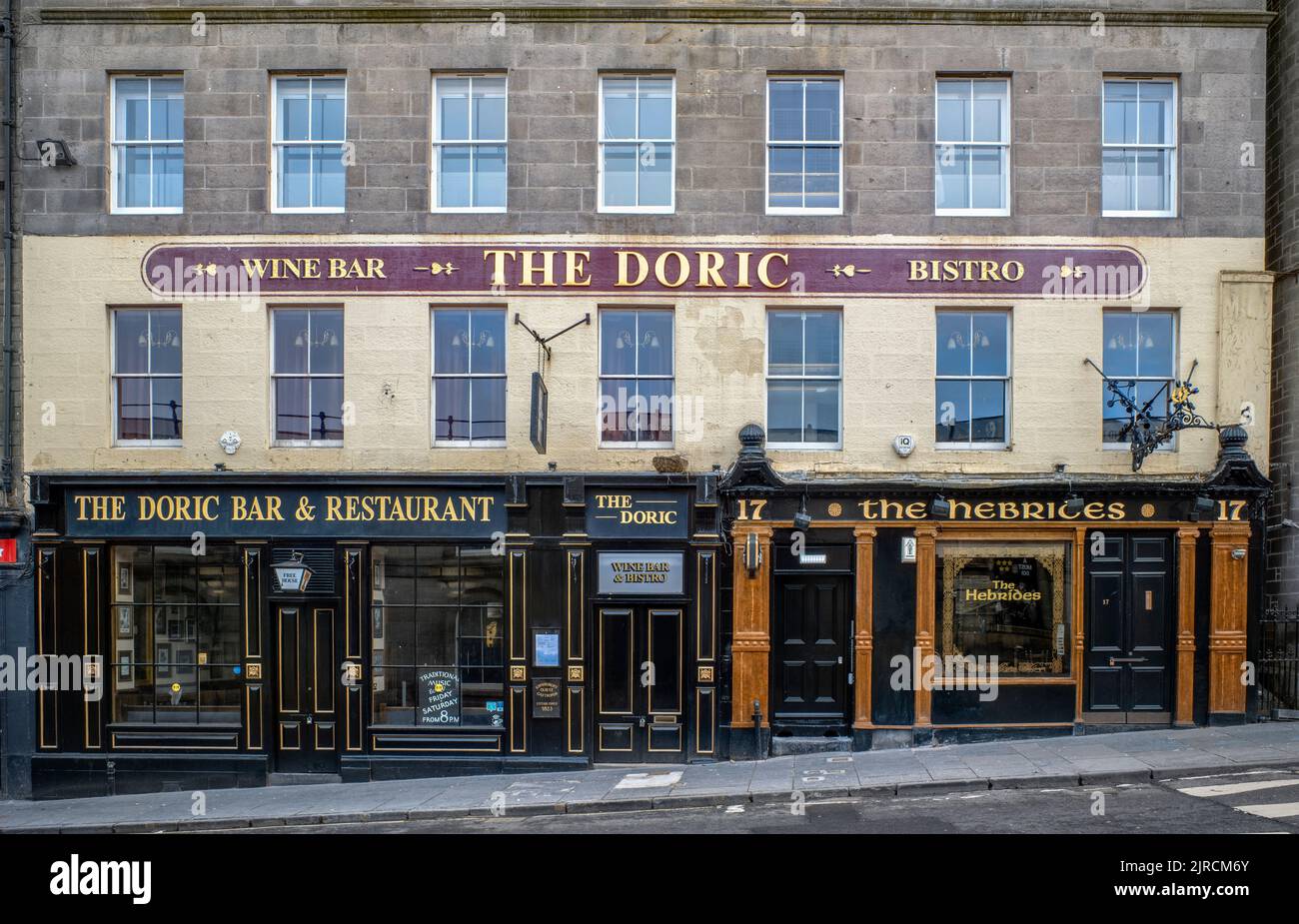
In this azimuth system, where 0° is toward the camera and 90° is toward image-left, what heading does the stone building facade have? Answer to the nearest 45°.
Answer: approximately 0°

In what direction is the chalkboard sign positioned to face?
toward the camera
